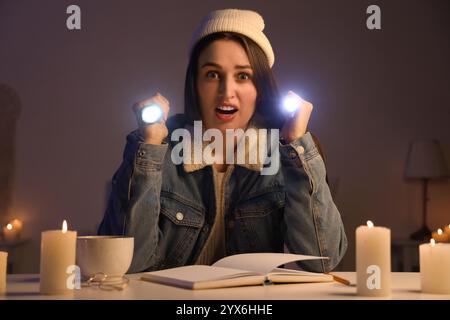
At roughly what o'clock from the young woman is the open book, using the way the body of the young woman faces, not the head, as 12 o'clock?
The open book is roughly at 12 o'clock from the young woman.

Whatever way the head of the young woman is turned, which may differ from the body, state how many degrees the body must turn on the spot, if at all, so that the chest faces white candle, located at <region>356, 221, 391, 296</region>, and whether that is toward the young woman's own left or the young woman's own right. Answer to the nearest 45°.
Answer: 0° — they already face it

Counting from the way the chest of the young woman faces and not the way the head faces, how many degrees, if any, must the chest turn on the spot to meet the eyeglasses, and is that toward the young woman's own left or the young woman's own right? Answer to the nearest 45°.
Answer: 0° — they already face it

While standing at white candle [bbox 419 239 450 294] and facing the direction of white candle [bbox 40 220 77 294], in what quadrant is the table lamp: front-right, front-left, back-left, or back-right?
back-right

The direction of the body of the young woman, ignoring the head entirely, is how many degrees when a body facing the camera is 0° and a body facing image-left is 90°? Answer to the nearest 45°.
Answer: approximately 0°
